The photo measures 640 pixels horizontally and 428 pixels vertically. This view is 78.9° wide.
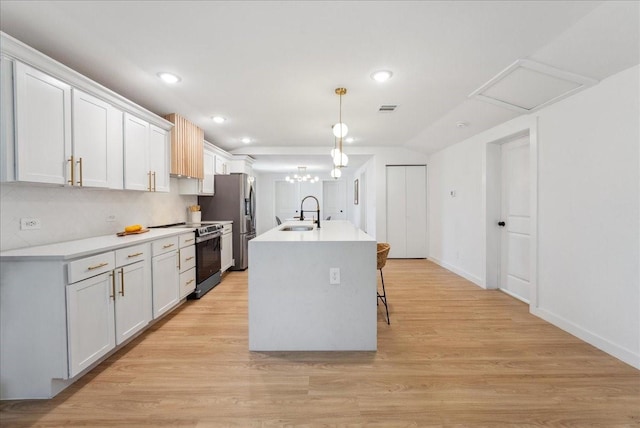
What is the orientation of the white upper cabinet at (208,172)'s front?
to the viewer's right

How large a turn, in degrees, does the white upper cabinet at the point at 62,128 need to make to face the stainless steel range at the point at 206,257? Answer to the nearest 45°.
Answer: approximately 90° to its left

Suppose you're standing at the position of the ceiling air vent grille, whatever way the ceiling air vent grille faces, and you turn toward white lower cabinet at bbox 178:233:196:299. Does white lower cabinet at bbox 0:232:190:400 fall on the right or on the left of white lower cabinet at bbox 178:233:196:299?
left

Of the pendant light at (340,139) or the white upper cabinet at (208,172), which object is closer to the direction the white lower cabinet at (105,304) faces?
the pendant light

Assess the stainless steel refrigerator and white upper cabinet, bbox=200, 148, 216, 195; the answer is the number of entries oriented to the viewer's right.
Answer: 2

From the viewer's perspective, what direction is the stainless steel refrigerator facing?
to the viewer's right

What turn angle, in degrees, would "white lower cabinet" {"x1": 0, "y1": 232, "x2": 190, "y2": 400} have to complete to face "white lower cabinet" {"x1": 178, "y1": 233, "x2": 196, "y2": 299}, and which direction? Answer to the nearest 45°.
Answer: approximately 90° to its left
